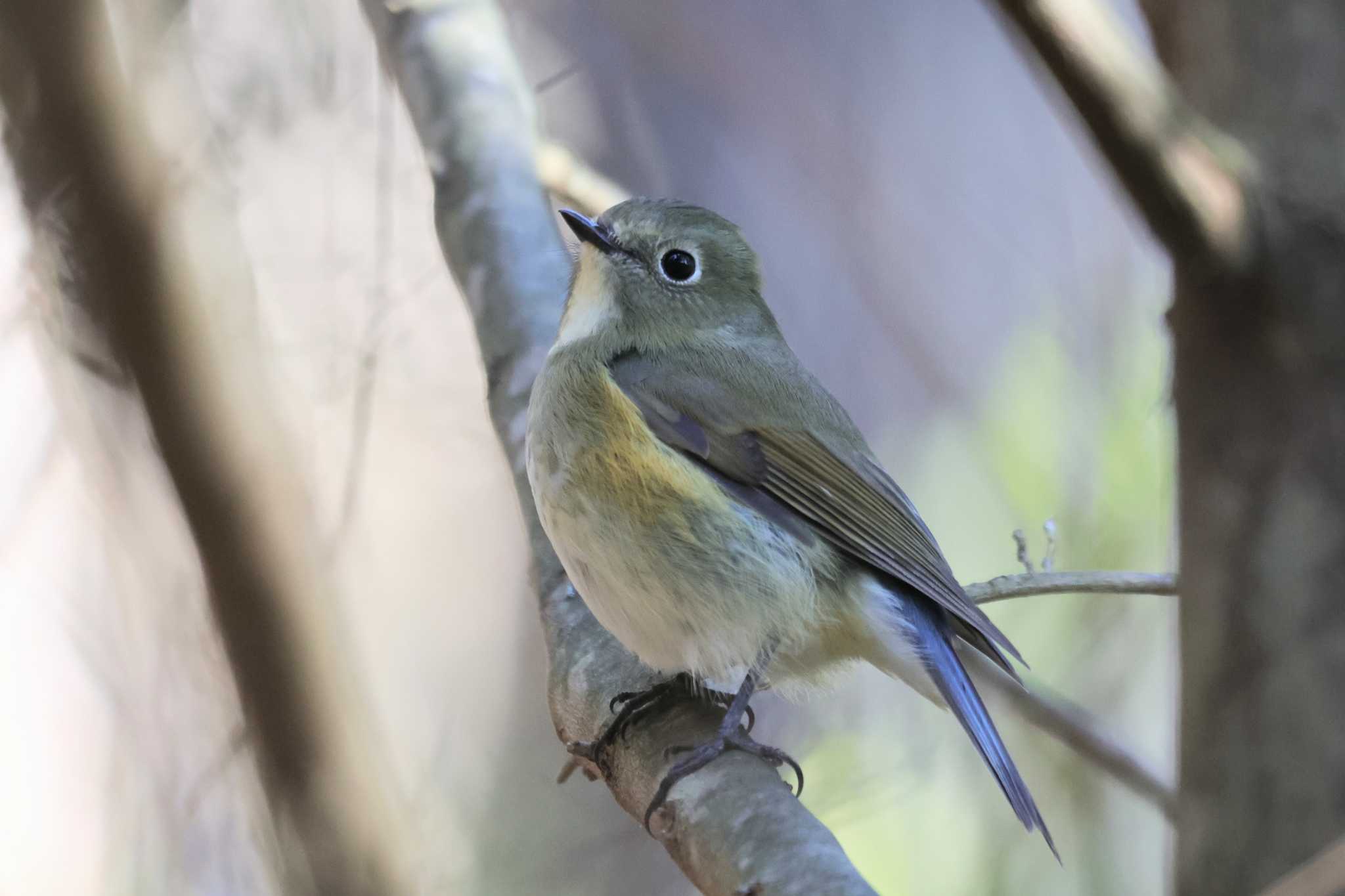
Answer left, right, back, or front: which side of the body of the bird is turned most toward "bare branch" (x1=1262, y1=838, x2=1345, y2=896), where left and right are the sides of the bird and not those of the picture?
left

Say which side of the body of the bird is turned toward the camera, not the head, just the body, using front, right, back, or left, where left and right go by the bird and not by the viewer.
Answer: left

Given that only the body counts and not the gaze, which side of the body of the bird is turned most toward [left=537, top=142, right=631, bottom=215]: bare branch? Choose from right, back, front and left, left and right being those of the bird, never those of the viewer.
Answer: right

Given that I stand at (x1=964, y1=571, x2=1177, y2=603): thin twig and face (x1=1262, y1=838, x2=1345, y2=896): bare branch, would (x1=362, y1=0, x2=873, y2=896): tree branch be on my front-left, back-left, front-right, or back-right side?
back-right

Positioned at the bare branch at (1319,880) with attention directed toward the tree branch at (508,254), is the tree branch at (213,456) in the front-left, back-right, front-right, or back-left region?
front-left
